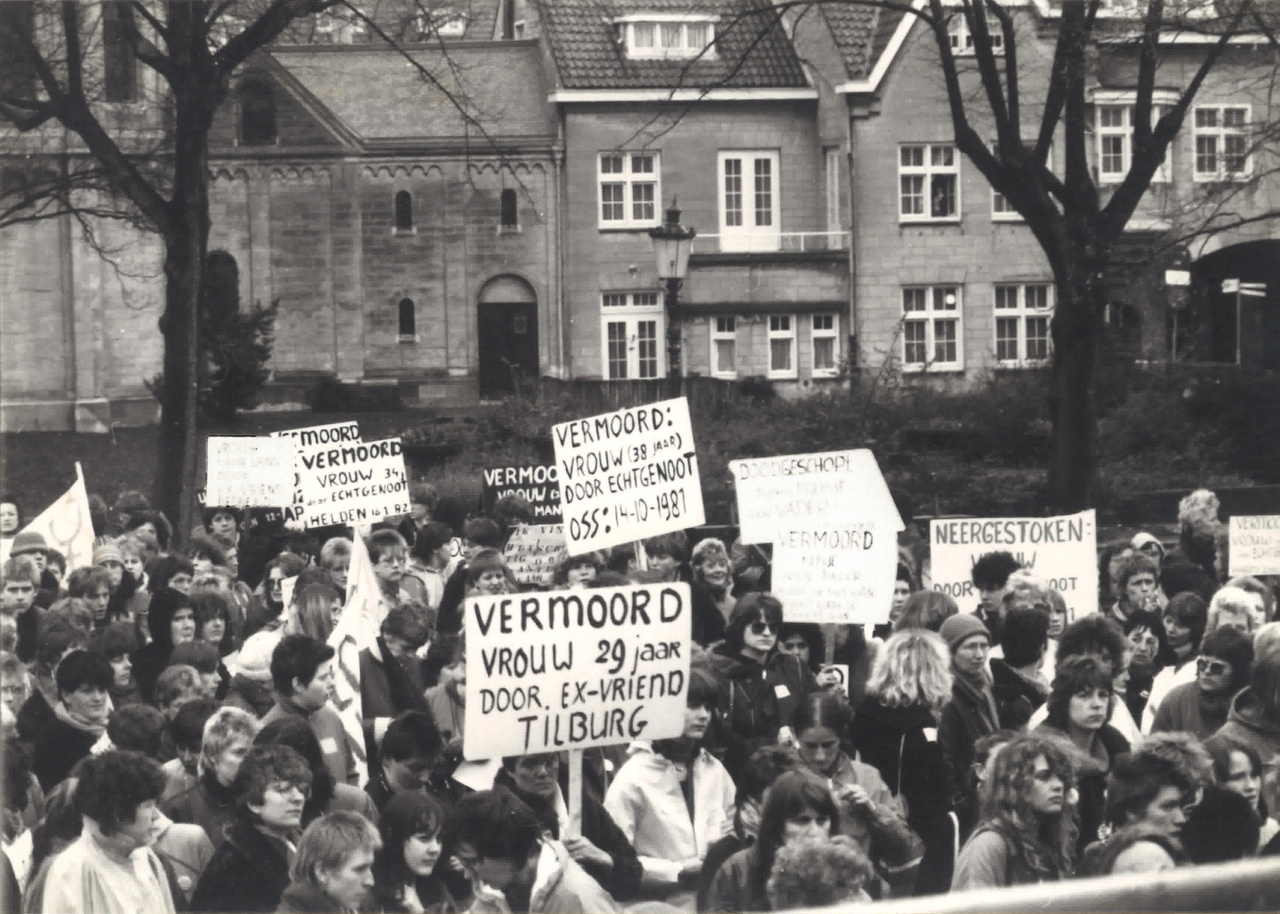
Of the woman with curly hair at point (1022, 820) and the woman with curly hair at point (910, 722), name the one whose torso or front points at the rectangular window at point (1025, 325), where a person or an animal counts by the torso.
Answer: the woman with curly hair at point (910, 722)

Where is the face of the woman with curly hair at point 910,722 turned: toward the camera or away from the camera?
away from the camera

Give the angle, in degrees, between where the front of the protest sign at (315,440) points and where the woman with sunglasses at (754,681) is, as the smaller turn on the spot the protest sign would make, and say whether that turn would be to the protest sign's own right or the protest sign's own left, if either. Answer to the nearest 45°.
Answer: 0° — it already faces them

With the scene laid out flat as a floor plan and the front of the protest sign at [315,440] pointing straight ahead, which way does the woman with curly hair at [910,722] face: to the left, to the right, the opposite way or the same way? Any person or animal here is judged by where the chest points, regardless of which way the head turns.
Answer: the opposite way

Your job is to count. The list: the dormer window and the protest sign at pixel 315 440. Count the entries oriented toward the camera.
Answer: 2

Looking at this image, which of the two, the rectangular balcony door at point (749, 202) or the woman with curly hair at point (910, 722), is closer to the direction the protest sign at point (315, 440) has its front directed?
the woman with curly hair

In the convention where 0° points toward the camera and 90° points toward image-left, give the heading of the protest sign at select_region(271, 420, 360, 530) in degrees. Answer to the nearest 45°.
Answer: approximately 0°

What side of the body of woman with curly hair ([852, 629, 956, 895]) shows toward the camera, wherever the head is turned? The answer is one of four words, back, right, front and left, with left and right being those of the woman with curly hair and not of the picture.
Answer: back

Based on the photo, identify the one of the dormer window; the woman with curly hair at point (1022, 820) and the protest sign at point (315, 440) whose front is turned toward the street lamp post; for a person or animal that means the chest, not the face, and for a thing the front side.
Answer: the dormer window

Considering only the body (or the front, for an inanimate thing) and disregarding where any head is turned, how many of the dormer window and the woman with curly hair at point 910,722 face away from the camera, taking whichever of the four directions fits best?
1

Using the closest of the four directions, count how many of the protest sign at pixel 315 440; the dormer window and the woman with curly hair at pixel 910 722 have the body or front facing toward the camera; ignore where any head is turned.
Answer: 2
